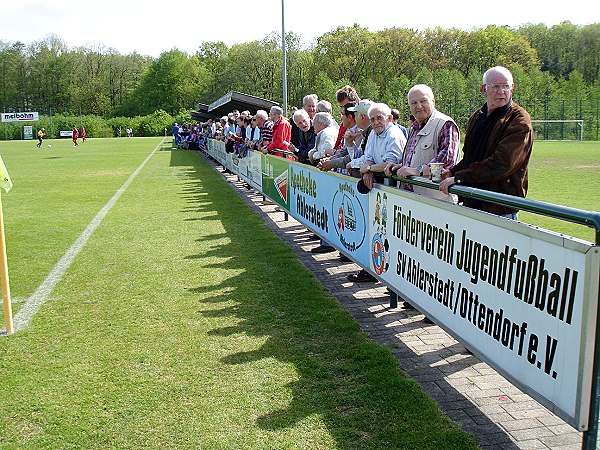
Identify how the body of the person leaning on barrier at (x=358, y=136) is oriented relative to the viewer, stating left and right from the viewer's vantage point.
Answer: facing to the left of the viewer

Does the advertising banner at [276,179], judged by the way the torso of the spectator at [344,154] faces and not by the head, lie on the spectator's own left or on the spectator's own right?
on the spectator's own right

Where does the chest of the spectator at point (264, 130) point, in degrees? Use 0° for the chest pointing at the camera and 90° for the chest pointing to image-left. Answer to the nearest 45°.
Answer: approximately 90°

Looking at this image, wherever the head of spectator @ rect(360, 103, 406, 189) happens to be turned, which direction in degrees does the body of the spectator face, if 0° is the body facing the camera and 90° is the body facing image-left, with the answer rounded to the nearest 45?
approximately 45°

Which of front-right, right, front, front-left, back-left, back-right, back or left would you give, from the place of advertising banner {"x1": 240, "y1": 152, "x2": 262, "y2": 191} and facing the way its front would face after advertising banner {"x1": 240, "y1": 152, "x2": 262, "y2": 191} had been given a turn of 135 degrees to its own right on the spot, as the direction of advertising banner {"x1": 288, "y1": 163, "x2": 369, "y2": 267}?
back-right

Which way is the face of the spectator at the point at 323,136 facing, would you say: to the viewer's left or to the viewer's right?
to the viewer's left

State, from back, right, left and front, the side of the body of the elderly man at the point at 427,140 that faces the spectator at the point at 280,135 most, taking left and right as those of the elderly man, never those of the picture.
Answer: right

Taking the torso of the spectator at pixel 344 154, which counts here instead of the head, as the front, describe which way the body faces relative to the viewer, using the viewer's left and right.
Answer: facing to the left of the viewer

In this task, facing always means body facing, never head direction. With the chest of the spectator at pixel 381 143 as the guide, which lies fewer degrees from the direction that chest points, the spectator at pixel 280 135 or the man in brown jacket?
the man in brown jacket

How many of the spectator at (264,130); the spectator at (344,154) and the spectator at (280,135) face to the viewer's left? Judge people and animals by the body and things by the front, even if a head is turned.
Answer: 3

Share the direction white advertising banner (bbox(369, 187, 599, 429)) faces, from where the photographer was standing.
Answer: facing the viewer and to the left of the viewer

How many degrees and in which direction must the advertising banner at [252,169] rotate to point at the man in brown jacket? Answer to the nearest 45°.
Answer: approximately 90° to its left

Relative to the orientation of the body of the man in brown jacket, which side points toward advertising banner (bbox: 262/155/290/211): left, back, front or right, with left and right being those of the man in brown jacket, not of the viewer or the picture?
right
